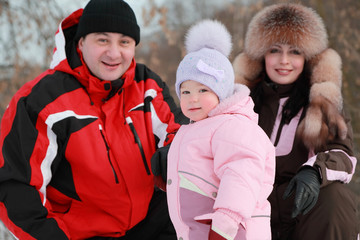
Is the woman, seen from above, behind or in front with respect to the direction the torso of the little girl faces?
behind

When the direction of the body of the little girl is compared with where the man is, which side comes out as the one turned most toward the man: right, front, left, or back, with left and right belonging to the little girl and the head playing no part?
right

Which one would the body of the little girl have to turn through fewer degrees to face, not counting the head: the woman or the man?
the man

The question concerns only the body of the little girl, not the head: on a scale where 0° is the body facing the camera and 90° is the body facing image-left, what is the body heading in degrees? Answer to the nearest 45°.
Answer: approximately 45°
